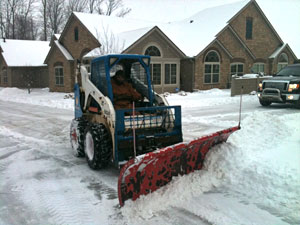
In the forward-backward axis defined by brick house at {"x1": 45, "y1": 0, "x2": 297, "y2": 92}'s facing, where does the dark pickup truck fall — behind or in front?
in front

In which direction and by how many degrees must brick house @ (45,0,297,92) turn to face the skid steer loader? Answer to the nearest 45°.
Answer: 0° — it already faces it

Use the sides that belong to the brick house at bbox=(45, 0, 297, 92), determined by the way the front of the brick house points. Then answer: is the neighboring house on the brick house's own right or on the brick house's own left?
on the brick house's own right

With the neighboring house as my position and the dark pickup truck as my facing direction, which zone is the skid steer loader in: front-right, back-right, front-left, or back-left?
front-right

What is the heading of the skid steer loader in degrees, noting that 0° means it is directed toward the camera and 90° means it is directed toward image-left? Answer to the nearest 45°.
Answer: approximately 315°

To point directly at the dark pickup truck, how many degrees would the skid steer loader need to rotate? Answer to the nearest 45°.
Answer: approximately 90° to its left

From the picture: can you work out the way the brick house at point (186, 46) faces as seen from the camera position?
facing the viewer

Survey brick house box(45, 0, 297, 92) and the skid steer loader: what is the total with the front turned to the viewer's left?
0

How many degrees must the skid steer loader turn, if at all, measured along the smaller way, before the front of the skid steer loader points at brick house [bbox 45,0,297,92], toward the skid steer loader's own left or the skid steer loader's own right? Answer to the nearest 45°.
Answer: approximately 135° to the skid steer loader's own left

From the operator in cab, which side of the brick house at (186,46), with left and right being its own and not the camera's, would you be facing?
front

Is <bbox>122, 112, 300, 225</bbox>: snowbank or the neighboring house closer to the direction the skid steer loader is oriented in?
the snowbank
